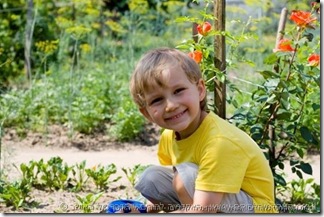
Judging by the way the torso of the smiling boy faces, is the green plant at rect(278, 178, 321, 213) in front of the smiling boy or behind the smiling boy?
behind

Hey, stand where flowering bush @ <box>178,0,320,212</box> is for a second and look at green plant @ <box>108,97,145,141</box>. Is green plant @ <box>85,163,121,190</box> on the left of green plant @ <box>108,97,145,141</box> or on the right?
left

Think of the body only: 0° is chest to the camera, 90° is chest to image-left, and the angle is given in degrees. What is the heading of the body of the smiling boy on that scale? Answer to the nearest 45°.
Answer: approximately 45°

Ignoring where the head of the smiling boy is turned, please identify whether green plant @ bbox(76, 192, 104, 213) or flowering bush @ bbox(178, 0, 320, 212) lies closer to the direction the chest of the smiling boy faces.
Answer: the green plant

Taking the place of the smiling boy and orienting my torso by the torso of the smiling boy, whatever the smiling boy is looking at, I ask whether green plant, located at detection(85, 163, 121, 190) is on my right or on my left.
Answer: on my right

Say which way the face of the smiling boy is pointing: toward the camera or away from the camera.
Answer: toward the camera

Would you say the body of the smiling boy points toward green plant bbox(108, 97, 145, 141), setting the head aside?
no

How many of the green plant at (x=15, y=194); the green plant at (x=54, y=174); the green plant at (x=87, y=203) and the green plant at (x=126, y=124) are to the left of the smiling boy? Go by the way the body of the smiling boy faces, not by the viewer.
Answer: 0

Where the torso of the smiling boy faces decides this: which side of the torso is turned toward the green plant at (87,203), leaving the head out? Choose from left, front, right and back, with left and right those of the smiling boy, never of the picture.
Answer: right

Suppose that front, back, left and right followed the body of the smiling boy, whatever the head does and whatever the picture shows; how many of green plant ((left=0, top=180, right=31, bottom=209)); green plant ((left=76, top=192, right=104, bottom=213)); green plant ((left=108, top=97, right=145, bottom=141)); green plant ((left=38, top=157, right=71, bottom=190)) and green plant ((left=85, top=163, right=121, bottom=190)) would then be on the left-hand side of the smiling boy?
0

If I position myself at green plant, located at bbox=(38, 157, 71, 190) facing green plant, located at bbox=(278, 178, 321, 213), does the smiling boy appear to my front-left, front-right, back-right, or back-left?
front-right

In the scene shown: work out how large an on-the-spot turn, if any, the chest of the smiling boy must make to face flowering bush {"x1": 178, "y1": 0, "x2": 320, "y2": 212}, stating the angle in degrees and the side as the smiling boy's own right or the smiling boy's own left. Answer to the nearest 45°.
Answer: approximately 180°

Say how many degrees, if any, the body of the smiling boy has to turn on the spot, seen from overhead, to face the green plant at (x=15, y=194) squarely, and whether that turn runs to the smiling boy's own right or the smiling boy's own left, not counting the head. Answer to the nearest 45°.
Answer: approximately 90° to the smiling boy's own right
